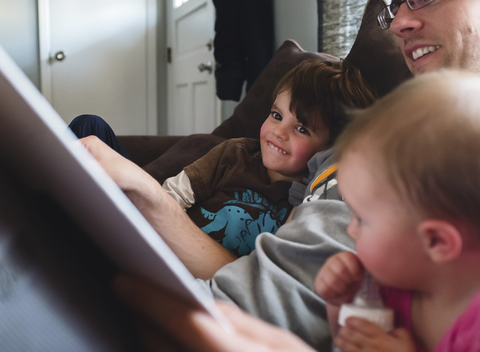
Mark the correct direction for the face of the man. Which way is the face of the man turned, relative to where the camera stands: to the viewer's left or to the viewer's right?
to the viewer's left

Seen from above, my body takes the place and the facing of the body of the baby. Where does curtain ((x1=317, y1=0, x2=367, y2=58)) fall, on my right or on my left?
on my right

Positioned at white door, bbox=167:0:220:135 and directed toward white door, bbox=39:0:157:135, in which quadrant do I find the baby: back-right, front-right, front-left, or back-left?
back-left

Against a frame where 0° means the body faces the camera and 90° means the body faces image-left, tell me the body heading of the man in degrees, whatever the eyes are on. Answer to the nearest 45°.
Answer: approximately 45°

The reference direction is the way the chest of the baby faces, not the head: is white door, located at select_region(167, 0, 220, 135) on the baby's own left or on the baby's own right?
on the baby's own right

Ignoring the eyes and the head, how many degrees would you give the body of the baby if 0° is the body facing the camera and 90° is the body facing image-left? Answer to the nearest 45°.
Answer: approximately 90°
